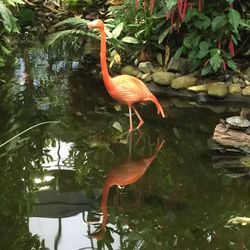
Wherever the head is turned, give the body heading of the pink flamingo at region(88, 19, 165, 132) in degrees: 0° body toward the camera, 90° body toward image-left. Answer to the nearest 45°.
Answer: approximately 90°

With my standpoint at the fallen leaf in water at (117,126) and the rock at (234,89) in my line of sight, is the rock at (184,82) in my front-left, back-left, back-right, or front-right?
front-left

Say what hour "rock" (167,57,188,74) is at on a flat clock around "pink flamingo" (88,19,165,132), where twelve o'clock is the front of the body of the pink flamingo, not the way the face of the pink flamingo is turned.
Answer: The rock is roughly at 4 o'clock from the pink flamingo.

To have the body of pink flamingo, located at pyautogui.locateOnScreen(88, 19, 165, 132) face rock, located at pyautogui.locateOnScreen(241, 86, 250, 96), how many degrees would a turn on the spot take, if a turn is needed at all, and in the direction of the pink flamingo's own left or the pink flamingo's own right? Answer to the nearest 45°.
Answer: approximately 135° to the pink flamingo's own right

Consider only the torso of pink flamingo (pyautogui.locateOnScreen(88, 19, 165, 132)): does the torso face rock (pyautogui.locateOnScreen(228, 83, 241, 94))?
no

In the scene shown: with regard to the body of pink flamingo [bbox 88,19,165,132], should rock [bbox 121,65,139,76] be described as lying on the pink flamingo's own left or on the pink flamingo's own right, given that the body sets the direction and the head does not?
on the pink flamingo's own right

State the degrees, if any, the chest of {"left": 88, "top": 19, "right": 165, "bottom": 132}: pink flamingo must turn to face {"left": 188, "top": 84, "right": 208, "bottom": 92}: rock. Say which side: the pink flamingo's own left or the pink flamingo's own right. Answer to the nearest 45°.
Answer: approximately 135° to the pink flamingo's own right

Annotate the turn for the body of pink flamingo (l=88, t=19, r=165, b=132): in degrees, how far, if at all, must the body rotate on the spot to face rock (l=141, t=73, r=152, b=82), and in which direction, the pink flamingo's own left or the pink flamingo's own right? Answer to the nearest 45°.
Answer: approximately 90° to the pink flamingo's own right

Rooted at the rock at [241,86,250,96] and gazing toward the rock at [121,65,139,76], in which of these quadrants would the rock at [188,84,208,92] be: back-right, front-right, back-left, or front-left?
front-left

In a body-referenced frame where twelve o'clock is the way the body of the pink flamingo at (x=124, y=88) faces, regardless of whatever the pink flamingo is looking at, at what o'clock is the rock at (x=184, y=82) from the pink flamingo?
The rock is roughly at 4 o'clock from the pink flamingo.

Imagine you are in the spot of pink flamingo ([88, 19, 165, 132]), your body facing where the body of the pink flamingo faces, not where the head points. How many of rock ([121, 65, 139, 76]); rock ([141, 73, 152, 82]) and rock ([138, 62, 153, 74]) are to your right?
3
